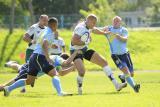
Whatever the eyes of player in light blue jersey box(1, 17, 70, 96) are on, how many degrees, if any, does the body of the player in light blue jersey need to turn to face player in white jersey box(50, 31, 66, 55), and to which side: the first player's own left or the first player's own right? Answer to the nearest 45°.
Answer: approximately 90° to the first player's own left

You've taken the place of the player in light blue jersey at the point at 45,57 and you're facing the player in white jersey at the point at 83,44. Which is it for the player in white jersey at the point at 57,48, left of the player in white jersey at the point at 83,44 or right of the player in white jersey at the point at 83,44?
left

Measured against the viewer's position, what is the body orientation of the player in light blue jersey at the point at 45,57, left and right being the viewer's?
facing to the right of the viewer
